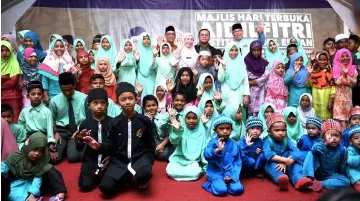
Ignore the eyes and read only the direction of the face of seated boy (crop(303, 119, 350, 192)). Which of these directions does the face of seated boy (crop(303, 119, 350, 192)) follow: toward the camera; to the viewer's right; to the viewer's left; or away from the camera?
toward the camera

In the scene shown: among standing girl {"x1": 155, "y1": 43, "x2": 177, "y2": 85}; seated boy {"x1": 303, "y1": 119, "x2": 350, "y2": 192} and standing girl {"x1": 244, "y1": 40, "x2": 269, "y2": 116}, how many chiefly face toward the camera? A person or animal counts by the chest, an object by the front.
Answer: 3

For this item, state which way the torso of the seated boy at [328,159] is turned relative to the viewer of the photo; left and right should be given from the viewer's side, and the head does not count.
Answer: facing the viewer

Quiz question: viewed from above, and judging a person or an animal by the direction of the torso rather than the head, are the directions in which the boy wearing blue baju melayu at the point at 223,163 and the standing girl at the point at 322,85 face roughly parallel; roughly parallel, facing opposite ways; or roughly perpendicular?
roughly parallel

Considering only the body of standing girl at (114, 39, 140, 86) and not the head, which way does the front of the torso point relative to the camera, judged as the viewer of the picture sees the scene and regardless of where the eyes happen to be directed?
toward the camera

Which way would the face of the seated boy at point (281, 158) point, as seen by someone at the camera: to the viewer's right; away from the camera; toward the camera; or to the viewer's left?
toward the camera

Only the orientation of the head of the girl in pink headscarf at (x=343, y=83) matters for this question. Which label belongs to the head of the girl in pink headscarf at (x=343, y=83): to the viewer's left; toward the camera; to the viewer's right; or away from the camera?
toward the camera

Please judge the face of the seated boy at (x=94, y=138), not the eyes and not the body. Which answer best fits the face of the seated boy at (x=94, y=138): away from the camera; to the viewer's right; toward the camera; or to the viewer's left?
toward the camera

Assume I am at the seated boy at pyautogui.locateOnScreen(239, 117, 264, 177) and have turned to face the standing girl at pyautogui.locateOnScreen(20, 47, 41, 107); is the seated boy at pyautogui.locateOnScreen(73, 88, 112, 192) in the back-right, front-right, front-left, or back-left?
front-left

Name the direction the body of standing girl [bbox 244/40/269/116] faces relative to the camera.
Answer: toward the camera
